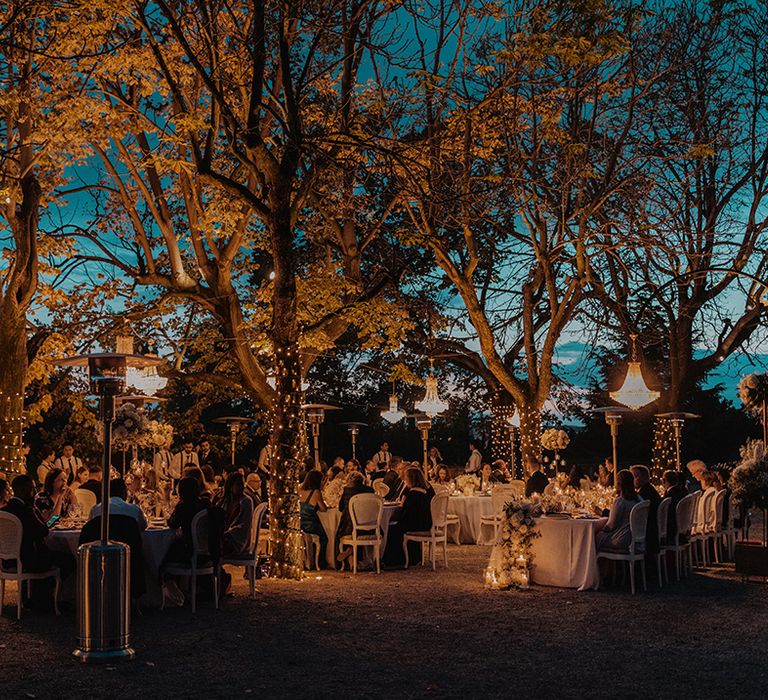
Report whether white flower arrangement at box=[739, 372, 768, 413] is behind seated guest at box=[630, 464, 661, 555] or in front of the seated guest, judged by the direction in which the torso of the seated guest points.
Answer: behind

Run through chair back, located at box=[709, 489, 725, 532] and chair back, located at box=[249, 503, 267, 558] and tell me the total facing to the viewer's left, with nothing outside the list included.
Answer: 2

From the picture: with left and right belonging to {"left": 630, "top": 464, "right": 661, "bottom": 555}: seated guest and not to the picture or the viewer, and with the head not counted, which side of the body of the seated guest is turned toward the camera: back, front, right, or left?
left

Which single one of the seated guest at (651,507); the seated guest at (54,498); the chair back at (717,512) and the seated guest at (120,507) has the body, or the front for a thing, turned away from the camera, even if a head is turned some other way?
the seated guest at (120,507)

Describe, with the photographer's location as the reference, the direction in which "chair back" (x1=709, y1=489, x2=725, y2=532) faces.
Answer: facing to the left of the viewer

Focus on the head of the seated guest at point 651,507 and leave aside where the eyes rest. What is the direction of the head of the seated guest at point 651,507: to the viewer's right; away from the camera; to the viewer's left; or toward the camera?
to the viewer's left

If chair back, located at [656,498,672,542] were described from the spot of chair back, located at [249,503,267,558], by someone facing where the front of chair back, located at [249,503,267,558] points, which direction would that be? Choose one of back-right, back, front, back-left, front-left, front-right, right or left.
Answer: back

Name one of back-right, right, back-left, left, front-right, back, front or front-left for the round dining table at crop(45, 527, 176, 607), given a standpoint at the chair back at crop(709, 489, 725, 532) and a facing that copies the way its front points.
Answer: front-left

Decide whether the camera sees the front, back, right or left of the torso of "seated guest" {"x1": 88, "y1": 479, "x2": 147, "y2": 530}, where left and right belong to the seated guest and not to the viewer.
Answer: back

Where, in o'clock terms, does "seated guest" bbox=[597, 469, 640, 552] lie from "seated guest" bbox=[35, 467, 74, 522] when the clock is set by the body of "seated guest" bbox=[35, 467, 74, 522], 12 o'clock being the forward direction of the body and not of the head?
"seated guest" bbox=[597, 469, 640, 552] is roughly at 11 o'clock from "seated guest" bbox=[35, 467, 74, 522].

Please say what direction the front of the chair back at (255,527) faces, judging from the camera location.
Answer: facing to the left of the viewer

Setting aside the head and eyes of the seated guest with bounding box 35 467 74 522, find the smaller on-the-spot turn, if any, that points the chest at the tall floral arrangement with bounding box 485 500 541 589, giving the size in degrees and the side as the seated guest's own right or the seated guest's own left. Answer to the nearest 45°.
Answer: approximately 45° to the seated guest's own left

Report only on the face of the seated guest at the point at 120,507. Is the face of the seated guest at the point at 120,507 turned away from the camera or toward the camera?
away from the camera

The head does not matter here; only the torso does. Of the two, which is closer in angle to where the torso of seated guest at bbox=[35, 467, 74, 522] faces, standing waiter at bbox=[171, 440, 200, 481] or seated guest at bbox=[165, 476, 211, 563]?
the seated guest

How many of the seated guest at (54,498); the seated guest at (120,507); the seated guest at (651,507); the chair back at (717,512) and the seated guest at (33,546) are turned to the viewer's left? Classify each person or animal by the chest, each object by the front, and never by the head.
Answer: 2

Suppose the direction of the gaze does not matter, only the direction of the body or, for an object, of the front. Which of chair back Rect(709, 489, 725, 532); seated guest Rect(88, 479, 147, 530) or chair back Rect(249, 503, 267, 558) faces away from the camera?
the seated guest
